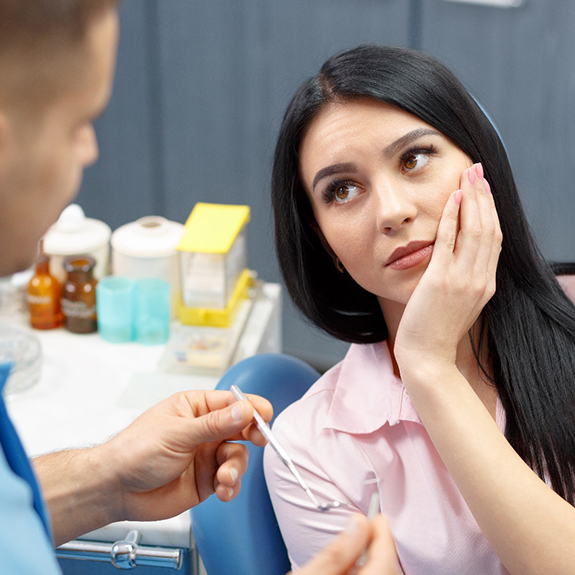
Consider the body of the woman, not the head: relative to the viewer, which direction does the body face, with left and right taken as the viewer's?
facing the viewer

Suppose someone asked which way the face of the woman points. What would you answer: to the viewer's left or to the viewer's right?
to the viewer's left

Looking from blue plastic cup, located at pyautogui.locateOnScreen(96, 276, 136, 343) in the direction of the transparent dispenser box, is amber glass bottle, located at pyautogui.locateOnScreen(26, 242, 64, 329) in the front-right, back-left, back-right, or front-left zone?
back-left

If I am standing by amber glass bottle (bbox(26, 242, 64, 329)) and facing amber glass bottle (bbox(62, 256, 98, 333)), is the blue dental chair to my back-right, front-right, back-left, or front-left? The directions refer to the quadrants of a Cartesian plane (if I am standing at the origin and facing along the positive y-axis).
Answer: front-right
